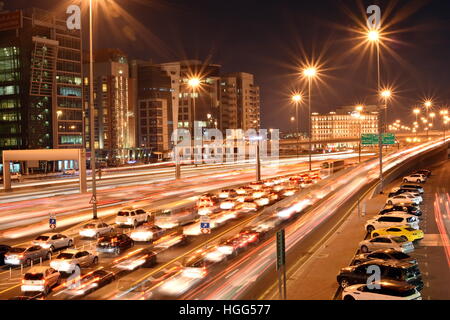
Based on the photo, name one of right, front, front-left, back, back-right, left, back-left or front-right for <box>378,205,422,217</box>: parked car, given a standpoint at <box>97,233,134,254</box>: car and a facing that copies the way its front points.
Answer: back-left

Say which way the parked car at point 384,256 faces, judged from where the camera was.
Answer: facing to the left of the viewer

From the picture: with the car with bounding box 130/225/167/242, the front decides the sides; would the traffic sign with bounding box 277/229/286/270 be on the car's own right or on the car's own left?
on the car's own left

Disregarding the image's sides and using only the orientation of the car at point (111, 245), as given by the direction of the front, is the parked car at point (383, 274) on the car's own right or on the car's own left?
on the car's own left

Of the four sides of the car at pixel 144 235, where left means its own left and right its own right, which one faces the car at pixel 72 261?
back

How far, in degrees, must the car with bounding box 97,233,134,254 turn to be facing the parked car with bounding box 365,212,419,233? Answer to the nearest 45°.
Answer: approximately 45° to its right

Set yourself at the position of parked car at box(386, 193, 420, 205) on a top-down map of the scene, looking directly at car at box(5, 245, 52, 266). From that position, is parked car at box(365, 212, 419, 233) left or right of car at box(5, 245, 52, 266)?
left

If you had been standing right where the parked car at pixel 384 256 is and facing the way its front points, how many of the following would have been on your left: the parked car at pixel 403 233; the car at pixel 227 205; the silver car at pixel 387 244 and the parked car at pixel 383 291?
1
